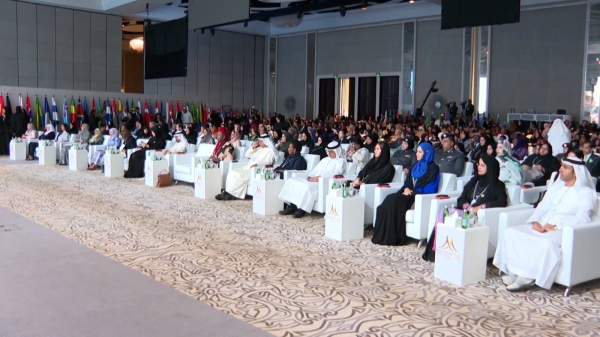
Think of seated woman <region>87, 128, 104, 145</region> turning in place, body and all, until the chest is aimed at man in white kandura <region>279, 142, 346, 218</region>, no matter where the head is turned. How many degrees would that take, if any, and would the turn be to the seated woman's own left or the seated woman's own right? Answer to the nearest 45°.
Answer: approximately 45° to the seated woman's own left

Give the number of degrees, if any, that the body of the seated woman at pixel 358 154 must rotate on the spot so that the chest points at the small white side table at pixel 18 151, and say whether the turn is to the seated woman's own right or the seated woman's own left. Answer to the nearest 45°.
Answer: approximately 90° to the seated woman's own right

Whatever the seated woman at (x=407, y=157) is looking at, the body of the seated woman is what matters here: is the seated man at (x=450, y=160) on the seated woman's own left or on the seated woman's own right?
on the seated woman's own left
